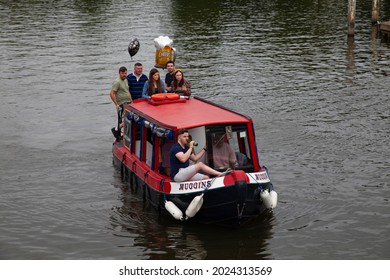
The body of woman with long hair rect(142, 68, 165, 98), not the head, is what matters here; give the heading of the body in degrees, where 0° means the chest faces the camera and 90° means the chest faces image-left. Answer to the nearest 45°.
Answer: approximately 315°

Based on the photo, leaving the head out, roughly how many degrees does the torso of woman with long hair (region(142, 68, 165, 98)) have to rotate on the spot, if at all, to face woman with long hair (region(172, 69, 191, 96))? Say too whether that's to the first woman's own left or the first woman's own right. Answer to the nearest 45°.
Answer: approximately 45° to the first woman's own left

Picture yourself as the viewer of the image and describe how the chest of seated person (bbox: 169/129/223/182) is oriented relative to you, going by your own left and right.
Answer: facing to the right of the viewer

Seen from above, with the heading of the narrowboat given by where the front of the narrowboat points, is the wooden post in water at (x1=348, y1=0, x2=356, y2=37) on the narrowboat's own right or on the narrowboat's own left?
on the narrowboat's own left

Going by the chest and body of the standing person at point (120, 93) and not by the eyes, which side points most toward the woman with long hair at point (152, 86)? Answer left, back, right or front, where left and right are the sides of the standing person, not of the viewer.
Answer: left

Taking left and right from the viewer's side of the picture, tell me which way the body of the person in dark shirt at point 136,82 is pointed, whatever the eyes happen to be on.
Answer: facing the viewer

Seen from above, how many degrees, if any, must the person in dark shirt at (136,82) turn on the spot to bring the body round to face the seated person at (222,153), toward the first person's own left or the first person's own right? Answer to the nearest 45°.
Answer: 0° — they already face them

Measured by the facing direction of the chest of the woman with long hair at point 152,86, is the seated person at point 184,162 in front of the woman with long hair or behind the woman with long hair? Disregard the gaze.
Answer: in front
